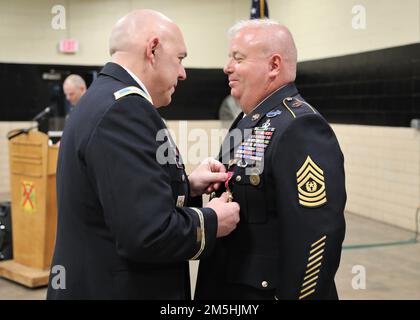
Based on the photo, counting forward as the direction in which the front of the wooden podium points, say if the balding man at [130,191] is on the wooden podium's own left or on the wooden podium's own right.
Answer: on the wooden podium's own left

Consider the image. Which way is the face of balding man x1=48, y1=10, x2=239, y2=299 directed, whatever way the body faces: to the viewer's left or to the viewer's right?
to the viewer's right

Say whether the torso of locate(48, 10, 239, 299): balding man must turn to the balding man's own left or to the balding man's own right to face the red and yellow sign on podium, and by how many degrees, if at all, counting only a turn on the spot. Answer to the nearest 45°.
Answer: approximately 90° to the balding man's own left

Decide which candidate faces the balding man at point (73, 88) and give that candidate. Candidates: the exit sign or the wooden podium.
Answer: the exit sign

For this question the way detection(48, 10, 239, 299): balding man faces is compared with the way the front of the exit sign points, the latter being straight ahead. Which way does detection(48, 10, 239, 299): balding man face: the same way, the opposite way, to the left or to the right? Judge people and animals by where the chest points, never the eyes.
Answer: to the left

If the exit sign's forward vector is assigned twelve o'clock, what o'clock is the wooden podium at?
The wooden podium is roughly at 12 o'clock from the exit sign.

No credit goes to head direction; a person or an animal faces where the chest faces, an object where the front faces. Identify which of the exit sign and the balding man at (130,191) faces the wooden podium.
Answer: the exit sign

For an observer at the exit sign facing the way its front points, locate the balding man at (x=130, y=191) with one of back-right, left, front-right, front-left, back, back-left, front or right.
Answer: front

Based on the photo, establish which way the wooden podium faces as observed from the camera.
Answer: facing the viewer and to the left of the viewer

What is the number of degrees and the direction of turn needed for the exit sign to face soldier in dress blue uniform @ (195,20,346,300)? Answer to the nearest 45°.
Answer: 0° — it already faces them

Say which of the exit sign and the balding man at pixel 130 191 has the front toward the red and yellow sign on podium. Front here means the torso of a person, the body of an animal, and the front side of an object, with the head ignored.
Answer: the exit sign

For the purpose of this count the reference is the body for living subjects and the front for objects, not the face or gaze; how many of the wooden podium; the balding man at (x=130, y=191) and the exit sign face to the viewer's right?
1

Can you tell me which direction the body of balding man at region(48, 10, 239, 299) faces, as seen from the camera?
to the viewer's right

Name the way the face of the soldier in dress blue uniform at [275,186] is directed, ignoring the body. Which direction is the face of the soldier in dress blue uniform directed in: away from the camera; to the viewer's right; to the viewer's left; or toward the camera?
to the viewer's left

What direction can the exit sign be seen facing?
toward the camera
